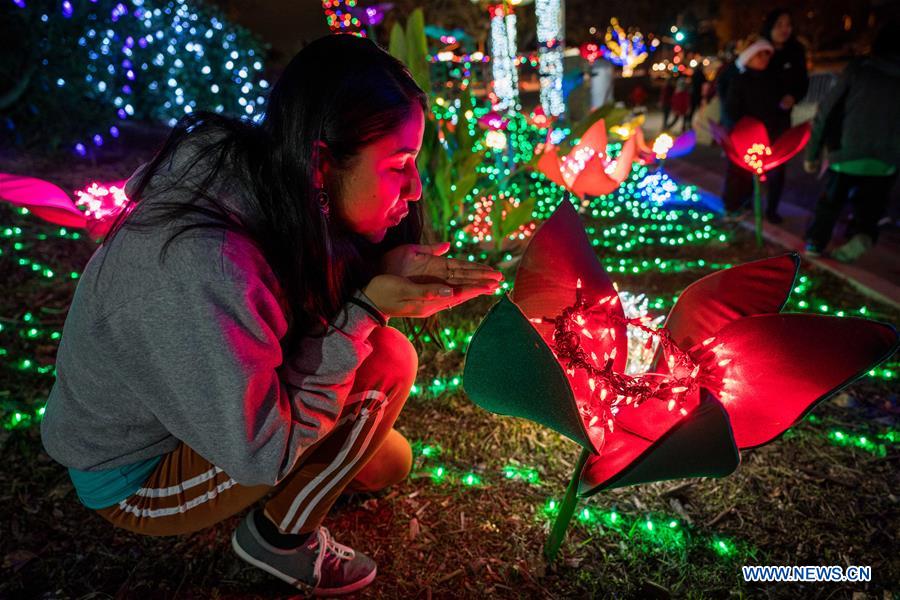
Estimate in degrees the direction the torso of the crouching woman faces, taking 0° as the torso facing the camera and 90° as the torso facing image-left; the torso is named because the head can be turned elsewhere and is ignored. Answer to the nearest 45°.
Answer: approximately 270°

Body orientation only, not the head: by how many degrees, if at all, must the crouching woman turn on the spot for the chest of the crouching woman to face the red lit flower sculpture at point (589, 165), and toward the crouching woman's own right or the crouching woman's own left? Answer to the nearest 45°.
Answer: approximately 45° to the crouching woman's own left

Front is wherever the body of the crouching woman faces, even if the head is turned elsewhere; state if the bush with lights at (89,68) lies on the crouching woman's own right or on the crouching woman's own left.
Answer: on the crouching woman's own left

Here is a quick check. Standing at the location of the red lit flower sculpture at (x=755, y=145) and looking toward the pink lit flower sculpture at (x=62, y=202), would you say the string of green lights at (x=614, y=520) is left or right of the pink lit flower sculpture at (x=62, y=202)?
left

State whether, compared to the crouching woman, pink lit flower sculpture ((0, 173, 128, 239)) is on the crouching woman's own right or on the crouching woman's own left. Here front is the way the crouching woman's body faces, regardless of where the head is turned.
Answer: on the crouching woman's own left

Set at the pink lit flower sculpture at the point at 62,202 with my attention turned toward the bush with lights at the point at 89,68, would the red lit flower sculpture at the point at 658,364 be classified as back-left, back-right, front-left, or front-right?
back-right
